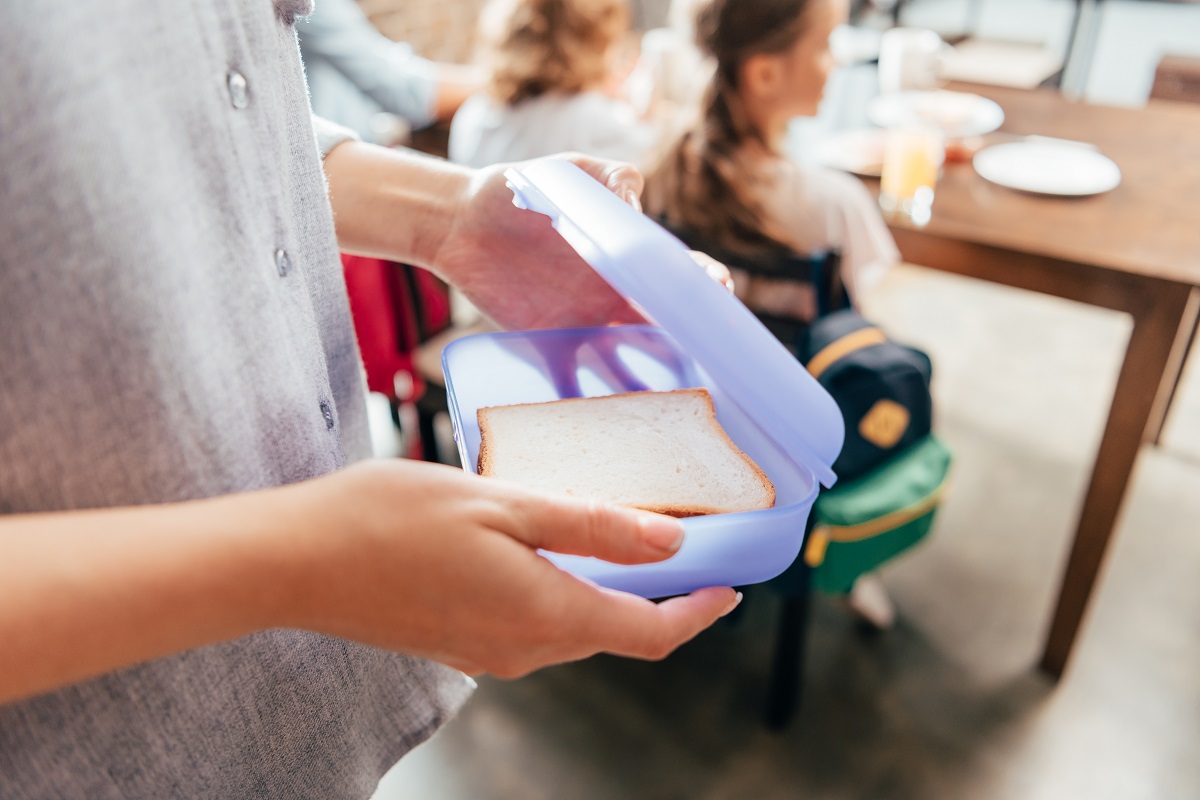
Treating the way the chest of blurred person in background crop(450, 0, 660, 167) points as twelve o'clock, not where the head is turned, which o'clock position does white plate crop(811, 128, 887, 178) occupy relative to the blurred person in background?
The white plate is roughly at 2 o'clock from the blurred person in background.

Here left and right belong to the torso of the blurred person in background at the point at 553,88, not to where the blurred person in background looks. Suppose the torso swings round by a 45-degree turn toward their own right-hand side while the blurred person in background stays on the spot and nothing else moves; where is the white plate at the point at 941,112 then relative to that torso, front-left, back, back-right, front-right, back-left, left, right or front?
front

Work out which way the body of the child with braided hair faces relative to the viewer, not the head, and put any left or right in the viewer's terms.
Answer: facing away from the viewer and to the right of the viewer

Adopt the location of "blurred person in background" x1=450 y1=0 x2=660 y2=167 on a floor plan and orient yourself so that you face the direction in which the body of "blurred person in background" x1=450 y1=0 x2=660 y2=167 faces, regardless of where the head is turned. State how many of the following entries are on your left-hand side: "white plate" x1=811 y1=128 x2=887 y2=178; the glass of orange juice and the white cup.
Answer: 0

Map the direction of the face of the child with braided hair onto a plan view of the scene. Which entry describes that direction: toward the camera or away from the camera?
away from the camera

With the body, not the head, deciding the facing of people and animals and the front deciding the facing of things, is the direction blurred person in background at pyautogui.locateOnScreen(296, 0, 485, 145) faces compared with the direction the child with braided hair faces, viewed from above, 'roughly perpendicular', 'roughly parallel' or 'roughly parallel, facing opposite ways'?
roughly parallel

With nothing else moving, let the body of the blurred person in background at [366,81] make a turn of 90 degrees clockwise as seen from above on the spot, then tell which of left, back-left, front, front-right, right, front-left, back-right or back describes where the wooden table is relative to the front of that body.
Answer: front-left

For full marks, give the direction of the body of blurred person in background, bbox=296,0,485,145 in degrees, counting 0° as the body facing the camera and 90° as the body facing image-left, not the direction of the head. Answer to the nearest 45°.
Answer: approximately 270°

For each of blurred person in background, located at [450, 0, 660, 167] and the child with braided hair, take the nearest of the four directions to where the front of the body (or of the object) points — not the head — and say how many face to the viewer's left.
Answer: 0

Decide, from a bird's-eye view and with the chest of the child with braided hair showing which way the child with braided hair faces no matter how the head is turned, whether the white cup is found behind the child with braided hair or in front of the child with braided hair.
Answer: in front

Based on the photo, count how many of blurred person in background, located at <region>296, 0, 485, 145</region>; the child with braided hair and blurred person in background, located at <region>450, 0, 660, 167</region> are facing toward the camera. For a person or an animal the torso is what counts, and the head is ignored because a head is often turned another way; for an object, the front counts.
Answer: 0

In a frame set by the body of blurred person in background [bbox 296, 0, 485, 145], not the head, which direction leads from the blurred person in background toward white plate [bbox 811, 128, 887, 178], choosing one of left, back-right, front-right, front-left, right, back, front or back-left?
front-right

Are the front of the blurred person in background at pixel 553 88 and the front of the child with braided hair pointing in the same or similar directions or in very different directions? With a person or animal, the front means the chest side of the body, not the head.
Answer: same or similar directions

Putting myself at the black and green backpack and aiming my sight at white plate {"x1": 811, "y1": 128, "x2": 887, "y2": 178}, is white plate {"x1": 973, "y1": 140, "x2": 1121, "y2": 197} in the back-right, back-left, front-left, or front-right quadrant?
front-right

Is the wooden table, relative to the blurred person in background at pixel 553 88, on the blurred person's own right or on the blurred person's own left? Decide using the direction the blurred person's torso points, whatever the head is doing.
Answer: on the blurred person's own right

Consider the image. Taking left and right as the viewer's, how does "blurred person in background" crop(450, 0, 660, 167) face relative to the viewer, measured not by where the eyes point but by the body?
facing away from the viewer and to the right of the viewer
